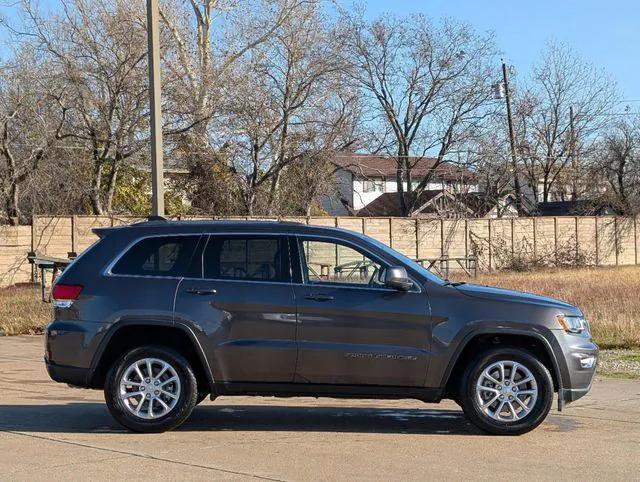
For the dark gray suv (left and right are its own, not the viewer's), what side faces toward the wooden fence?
left

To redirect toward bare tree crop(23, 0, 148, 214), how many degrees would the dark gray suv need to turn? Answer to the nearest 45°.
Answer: approximately 90° to its left

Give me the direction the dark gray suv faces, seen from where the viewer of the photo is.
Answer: facing to the right of the viewer

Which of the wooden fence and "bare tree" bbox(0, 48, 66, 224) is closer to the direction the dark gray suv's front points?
the wooden fence

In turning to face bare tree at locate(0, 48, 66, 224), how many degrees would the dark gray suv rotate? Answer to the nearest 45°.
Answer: approximately 135° to its left

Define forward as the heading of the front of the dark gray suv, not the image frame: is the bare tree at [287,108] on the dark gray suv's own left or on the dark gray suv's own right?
on the dark gray suv's own left
